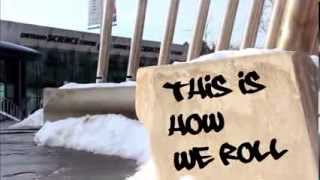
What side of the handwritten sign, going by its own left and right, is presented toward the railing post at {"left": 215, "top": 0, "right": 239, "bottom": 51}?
back

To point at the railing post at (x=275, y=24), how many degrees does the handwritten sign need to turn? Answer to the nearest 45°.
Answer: approximately 180°

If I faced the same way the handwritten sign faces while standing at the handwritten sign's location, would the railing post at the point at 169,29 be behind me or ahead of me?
behind

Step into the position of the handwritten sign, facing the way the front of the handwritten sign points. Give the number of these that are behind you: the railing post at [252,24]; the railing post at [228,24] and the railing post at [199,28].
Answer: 3

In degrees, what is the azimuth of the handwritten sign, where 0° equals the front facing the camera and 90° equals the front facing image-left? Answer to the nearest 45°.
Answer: approximately 0°

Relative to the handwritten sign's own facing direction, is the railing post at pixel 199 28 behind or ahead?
behind

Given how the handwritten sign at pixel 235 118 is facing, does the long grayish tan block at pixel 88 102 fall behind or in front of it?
behind
